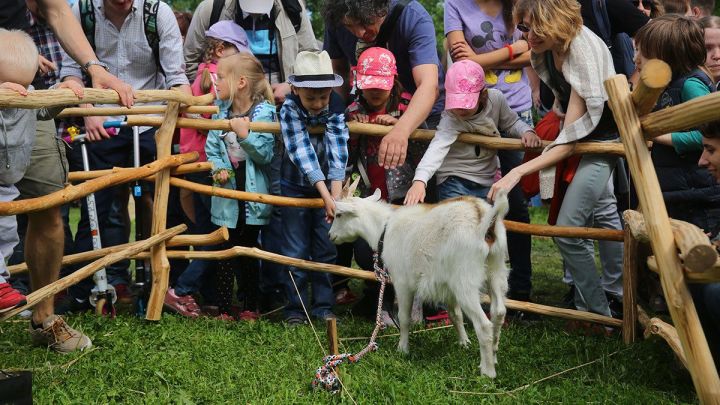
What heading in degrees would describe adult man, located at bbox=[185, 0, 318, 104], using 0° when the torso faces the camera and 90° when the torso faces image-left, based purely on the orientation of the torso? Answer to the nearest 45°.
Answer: approximately 0°

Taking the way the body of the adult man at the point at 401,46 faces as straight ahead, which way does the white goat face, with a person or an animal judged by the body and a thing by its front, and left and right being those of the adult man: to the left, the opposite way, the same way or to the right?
to the right

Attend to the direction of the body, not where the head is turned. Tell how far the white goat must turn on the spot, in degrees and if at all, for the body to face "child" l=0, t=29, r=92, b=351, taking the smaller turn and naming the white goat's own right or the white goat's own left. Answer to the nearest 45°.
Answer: approximately 45° to the white goat's own left

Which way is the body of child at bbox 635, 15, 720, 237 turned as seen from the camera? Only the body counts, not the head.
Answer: to the viewer's left

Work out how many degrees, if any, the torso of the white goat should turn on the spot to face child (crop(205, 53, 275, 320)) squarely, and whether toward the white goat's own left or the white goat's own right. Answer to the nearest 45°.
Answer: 0° — it already faces them

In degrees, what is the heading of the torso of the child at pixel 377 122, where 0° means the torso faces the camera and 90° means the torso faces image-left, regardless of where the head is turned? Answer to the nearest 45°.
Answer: approximately 0°

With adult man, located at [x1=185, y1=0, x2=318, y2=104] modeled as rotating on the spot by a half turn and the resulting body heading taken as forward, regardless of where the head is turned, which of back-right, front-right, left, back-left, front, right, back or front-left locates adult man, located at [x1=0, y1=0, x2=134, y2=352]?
back-left

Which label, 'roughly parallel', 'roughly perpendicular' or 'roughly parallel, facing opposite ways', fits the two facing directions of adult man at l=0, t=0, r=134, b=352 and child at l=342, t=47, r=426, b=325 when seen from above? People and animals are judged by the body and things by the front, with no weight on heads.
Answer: roughly perpendicular

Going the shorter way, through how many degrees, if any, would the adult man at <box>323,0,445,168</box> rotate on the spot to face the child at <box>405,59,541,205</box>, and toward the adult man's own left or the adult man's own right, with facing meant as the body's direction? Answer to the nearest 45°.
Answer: approximately 90° to the adult man's own left

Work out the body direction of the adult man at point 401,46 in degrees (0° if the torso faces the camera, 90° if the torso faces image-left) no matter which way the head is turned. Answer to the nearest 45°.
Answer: approximately 45°
